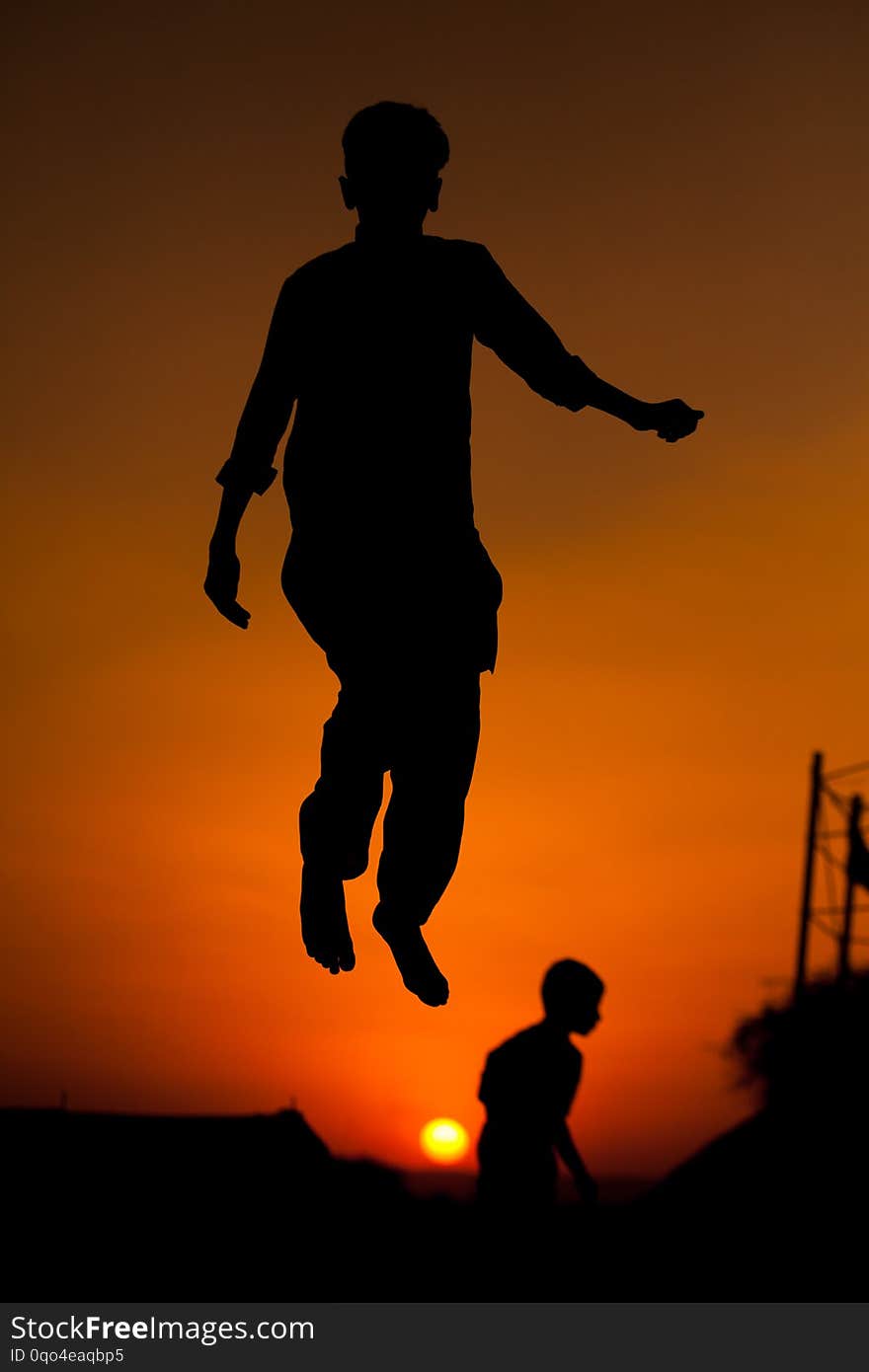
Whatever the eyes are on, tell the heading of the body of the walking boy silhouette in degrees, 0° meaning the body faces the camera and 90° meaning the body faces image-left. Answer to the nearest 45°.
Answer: approximately 270°

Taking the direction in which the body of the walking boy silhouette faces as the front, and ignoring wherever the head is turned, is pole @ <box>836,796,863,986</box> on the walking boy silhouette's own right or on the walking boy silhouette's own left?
on the walking boy silhouette's own left

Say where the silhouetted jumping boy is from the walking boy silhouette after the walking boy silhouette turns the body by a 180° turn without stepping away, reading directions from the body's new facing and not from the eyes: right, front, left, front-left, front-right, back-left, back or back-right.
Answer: left

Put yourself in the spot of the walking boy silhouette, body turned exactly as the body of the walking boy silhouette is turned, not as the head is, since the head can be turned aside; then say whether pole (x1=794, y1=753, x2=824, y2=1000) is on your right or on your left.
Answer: on your left
